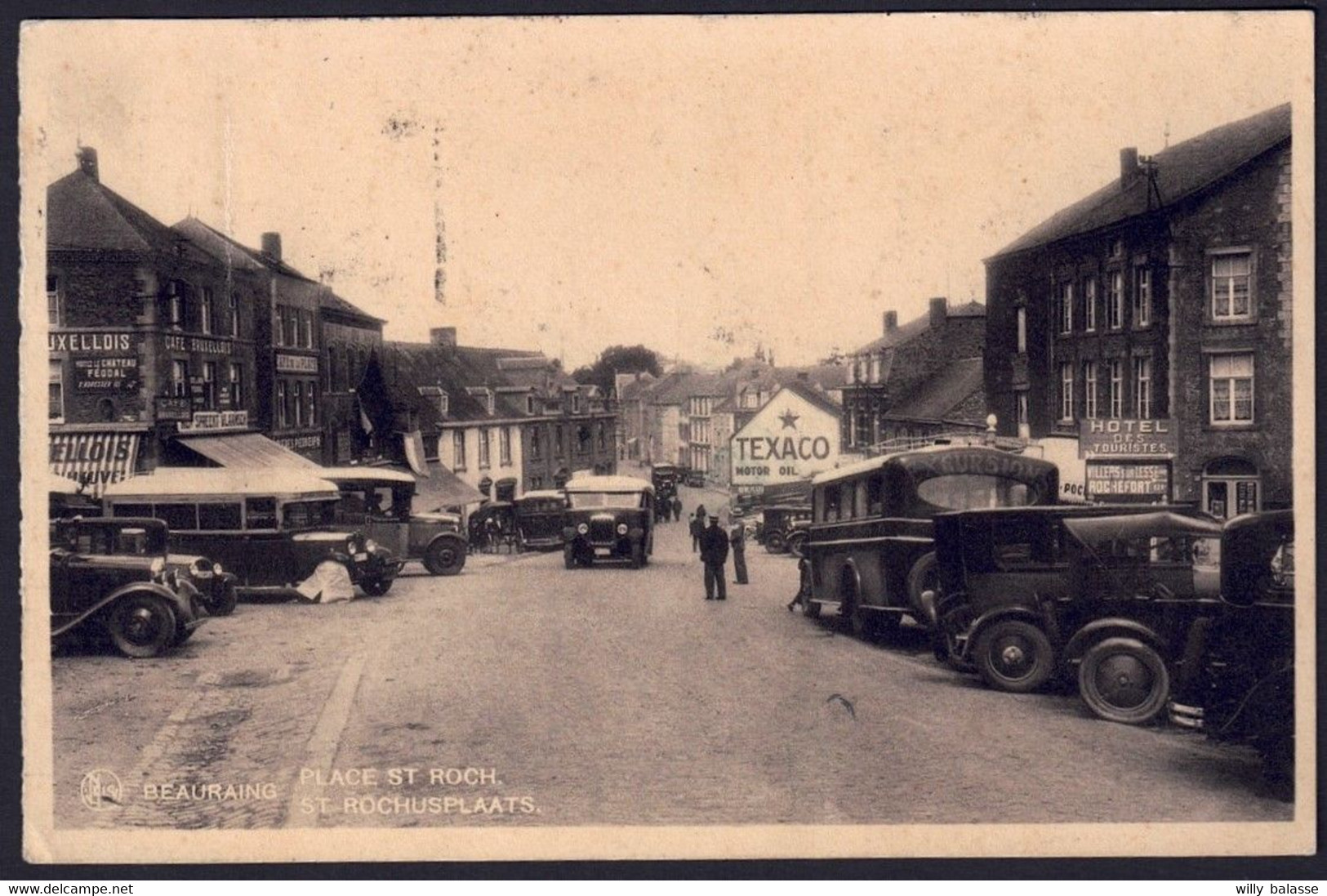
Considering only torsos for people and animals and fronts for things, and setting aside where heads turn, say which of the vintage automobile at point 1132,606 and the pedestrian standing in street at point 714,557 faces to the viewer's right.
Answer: the vintage automobile

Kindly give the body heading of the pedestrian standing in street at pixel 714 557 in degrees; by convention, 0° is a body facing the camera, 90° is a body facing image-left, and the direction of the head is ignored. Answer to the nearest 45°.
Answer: approximately 180°

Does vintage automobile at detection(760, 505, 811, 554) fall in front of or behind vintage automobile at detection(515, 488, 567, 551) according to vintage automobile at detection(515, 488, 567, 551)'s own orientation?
behind

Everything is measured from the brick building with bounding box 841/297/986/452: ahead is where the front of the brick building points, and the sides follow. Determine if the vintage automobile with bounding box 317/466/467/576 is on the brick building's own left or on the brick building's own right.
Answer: on the brick building's own left

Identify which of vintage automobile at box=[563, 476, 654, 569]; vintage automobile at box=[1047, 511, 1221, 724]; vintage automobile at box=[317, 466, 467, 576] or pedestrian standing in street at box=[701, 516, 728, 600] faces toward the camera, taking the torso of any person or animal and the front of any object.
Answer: vintage automobile at box=[563, 476, 654, 569]

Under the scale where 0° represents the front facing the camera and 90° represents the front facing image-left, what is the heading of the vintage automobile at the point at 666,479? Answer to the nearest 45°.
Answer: approximately 0°

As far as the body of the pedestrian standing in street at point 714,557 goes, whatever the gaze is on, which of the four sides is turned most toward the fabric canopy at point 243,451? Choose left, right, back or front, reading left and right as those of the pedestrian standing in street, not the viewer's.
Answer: left

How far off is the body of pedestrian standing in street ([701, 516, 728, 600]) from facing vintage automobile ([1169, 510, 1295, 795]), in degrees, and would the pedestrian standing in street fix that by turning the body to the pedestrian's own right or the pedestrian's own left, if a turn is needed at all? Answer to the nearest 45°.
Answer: approximately 135° to the pedestrian's own right

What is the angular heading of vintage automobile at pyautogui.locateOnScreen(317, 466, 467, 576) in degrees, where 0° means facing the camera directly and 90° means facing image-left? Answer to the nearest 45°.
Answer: approximately 270°

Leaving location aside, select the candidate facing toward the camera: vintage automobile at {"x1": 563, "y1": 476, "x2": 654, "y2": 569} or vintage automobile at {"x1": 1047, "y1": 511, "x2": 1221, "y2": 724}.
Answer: vintage automobile at {"x1": 563, "y1": 476, "x2": 654, "y2": 569}
